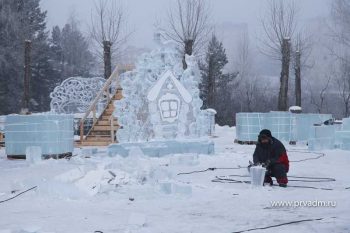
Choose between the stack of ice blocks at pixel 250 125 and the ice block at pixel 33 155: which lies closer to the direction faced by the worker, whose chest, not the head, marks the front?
the ice block

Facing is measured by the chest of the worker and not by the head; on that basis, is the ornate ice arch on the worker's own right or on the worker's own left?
on the worker's own right

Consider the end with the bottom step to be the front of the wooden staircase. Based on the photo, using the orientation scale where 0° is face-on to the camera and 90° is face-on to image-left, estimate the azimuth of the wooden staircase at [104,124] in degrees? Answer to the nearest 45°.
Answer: approximately 45°

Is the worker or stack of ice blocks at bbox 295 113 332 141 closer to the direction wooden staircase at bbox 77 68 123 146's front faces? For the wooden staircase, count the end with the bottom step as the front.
the worker

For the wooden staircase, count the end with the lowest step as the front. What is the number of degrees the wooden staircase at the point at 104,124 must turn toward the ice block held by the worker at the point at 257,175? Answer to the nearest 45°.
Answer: approximately 45° to its left

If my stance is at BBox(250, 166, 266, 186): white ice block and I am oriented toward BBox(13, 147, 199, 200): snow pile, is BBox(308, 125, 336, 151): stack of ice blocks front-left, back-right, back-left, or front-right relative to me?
back-right

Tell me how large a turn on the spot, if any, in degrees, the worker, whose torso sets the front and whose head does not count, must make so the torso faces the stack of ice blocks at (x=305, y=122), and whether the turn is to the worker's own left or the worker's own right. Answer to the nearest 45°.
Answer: approximately 135° to the worker's own right
